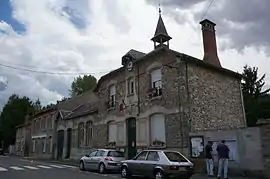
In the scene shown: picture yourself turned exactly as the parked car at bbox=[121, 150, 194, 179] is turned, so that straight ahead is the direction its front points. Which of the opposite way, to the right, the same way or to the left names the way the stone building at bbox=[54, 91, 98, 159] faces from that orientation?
to the left

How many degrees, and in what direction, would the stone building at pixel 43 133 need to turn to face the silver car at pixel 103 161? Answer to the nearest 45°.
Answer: approximately 45° to its left

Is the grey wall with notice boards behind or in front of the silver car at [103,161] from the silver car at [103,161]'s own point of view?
behind

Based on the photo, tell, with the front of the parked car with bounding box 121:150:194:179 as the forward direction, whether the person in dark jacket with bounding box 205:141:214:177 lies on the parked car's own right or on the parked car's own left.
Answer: on the parked car's own right

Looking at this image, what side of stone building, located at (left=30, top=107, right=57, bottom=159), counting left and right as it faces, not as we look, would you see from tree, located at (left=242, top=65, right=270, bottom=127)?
left

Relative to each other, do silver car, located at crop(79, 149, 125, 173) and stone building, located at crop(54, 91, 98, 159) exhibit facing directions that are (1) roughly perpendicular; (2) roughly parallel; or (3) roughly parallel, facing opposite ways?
roughly perpendicular

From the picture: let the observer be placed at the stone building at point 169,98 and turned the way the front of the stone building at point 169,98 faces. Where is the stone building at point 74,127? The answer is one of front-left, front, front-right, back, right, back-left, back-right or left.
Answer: right

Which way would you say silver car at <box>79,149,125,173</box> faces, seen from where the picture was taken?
facing away from the viewer and to the left of the viewer

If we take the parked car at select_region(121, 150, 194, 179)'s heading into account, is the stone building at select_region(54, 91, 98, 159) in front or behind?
in front

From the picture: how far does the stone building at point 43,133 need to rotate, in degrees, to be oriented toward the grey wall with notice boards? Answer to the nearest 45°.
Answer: approximately 45° to its left
